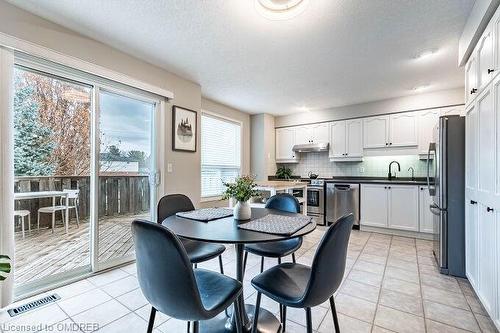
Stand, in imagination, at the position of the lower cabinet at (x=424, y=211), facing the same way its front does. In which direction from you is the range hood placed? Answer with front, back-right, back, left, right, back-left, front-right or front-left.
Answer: right

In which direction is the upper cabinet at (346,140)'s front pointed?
toward the camera

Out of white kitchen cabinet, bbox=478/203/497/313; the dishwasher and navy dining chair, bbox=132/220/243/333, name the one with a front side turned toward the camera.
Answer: the dishwasher

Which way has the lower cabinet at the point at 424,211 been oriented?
toward the camera

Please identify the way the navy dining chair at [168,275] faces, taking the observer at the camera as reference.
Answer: facing away from the viewer and to the right of the viewer

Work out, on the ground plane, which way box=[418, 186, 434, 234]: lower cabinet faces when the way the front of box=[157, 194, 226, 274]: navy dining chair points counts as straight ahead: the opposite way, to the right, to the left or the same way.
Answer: to the right

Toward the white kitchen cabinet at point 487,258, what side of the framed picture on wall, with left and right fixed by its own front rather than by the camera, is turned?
front

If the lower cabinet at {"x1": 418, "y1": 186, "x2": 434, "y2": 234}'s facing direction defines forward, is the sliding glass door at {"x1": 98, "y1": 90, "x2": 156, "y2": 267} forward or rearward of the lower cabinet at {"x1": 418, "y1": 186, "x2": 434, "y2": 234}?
forward

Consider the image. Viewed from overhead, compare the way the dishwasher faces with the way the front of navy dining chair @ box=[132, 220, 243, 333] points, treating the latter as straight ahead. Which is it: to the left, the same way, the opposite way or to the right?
the opposite way

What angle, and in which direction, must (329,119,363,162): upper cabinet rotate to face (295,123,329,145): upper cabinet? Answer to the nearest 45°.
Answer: approximately 90° to its right

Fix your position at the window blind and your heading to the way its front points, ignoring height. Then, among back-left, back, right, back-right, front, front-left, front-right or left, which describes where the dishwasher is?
front-left

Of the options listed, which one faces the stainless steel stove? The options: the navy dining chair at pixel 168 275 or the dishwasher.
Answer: the navy dining chair

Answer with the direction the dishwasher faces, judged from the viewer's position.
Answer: facing the viewer

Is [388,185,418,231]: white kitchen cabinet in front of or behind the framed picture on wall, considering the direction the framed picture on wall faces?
in front

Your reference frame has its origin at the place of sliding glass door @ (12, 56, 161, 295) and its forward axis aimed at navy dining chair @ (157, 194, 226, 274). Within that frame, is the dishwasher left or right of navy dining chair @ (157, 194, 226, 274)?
left

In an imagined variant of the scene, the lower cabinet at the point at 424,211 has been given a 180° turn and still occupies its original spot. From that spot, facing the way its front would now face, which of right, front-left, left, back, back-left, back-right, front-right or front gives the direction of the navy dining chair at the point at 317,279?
back

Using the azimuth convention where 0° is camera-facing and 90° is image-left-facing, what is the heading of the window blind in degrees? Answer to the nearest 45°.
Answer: approximately 315°
